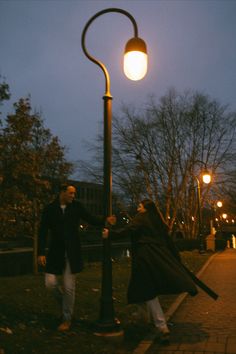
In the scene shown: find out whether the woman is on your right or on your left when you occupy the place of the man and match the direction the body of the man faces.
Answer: on your left

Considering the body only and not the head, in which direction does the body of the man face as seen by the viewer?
toward the camera

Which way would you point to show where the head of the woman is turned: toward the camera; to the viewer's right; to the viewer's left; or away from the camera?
to the viewer's left
